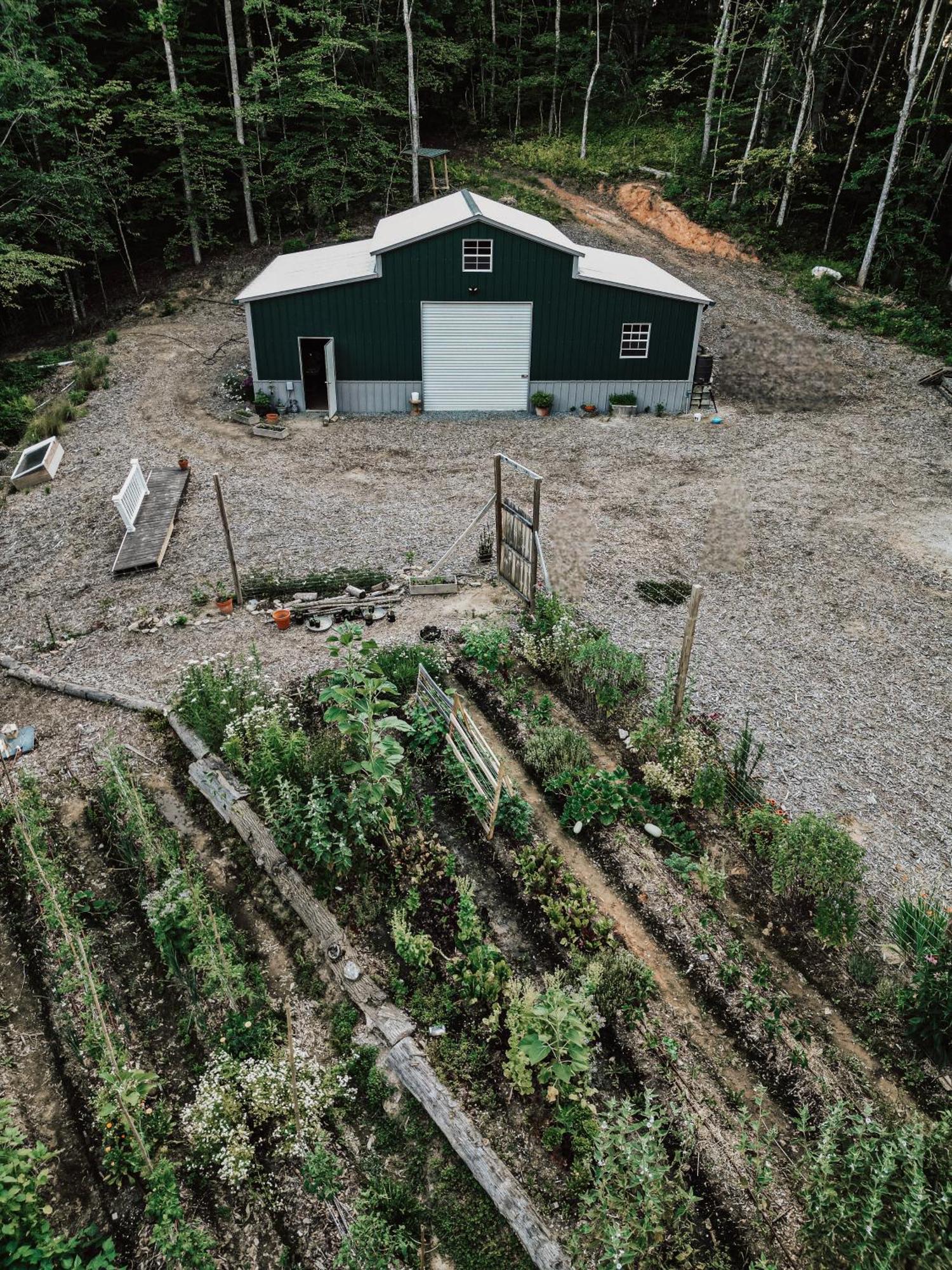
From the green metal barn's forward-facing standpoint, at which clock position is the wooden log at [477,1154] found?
The wooden log is roughly at 12 o'clock from the green metal barn.

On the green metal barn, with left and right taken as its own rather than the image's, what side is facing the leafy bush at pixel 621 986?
front

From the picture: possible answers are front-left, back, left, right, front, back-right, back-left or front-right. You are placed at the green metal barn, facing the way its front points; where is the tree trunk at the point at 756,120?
back-left

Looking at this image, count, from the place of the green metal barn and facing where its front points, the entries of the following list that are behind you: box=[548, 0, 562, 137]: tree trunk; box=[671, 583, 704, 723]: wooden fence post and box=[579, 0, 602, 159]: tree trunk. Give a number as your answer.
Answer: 2

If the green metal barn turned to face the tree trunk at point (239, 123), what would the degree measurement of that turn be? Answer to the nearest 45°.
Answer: approximately 135° to its right

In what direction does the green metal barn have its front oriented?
toward the camera

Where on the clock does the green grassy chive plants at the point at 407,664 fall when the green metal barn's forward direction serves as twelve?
The green grassy chive plants is roughly at 12 o'clock from the green metal barn.

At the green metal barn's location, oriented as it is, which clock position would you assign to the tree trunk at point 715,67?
The tree trunk is roughly at 7 o'clock from the green metal barn.

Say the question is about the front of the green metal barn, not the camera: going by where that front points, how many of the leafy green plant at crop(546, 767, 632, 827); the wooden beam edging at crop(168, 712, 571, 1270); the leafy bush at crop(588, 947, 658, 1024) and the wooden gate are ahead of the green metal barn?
4

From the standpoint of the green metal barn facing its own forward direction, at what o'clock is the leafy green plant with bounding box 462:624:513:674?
The leafy green plant is roughly at 12 o'clock from the green metal barn.

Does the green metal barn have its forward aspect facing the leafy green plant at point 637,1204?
yes

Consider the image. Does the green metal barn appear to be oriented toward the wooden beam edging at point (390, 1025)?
yes

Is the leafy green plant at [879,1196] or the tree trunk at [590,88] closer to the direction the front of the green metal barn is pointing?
the leafy green plant

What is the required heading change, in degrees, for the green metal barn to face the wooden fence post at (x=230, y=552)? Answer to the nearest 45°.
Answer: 0° — it already faces it

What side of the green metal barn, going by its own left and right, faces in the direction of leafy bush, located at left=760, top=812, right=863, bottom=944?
front

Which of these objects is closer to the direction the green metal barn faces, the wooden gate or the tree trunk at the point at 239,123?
the wooden gate
